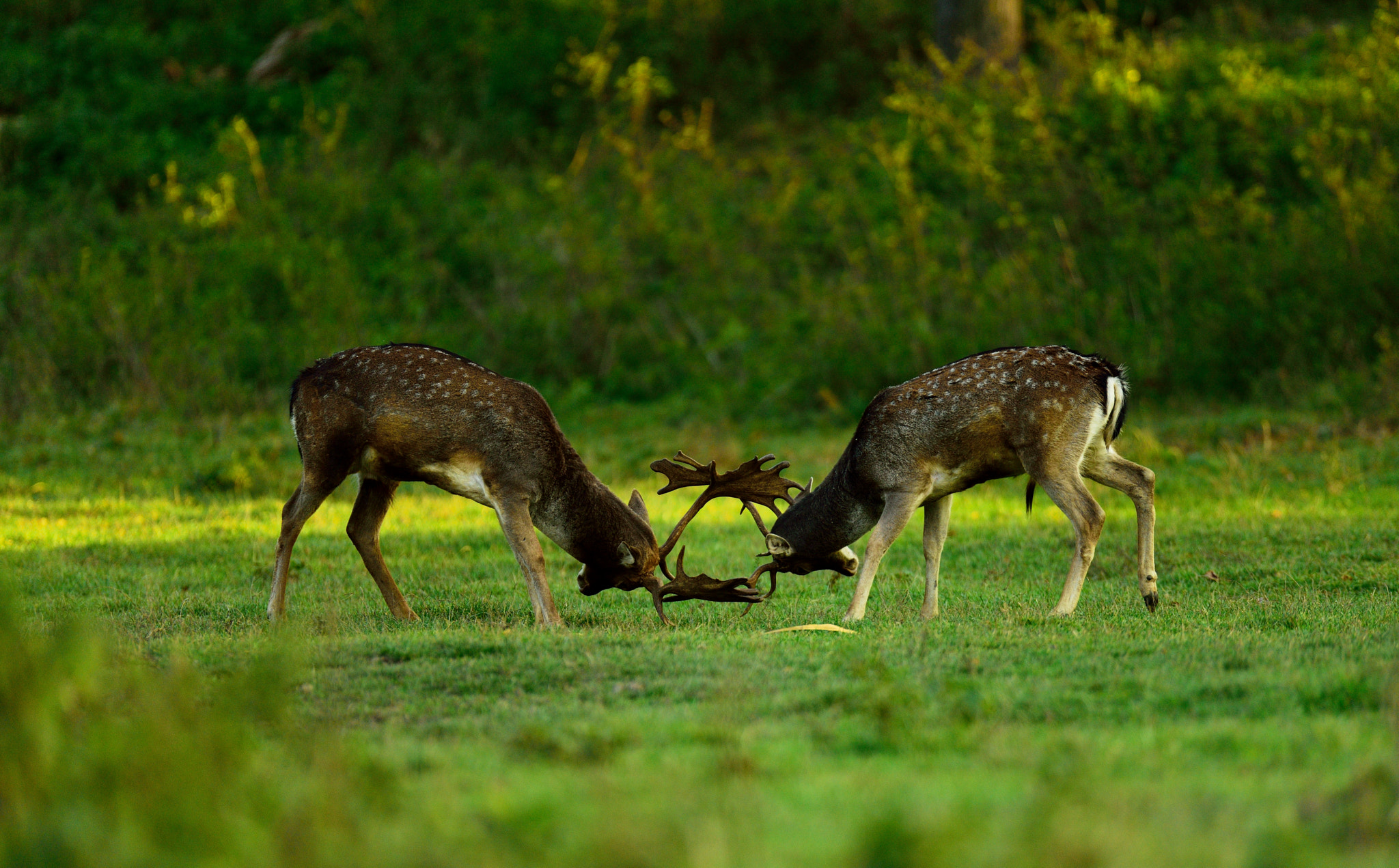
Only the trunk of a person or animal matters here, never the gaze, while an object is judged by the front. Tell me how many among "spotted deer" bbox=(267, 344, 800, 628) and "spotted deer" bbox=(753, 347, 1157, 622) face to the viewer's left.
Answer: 1

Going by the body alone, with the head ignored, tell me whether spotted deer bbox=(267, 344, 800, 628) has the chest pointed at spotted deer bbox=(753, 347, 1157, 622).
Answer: yes

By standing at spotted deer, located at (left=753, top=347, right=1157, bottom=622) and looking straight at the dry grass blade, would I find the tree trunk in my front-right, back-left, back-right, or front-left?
back-right

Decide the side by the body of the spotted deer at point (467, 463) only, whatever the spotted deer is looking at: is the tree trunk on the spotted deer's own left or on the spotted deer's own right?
on the spotted deer's own left

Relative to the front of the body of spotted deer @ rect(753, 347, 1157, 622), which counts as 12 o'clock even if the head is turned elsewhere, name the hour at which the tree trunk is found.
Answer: The tree trunk is roughly at 3 o'clock from the spotted deer.

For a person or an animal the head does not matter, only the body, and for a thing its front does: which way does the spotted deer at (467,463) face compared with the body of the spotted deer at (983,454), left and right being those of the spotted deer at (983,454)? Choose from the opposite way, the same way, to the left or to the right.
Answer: the opposite way

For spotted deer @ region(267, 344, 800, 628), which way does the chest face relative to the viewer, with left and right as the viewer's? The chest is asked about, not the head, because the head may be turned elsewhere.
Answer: facing to the right of the viewer

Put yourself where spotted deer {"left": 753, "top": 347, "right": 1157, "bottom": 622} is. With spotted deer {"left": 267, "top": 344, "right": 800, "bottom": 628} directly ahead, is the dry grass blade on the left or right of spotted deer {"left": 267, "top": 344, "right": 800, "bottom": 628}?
left

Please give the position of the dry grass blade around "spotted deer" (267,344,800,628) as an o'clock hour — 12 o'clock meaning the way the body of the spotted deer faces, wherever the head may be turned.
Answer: The dry grass blade is roughly at 1 o'clock from the spotted deer.

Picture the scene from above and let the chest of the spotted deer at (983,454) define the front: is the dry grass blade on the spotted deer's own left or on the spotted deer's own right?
on the spotted deer's own left

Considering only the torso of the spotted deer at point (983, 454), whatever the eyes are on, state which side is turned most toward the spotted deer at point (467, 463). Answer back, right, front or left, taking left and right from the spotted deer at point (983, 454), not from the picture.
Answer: front

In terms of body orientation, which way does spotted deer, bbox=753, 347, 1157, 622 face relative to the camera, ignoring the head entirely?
to the viewer's left
